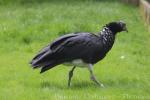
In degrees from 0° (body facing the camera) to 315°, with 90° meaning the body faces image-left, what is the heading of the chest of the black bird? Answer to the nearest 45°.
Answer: approximately 270°
